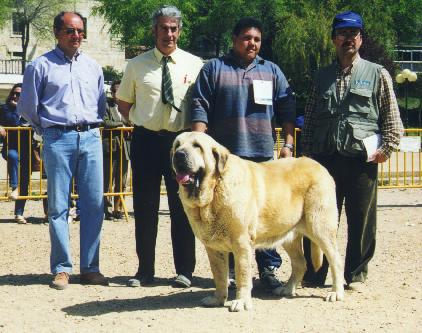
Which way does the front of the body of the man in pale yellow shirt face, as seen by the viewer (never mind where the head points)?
toward the camera

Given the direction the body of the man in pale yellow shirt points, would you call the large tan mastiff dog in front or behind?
in front

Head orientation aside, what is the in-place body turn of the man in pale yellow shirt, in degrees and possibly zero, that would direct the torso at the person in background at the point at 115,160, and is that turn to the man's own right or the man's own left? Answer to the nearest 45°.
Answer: approximately 180°

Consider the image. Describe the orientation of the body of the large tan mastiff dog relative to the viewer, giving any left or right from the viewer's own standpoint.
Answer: facing the viewer and to the left of the viewer

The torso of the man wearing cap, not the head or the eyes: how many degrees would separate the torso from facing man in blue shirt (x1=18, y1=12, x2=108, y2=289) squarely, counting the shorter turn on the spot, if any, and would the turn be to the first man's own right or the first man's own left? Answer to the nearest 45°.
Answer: approximately 90° to the first man's own right

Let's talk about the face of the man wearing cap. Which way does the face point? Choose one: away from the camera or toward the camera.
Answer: toward the camera

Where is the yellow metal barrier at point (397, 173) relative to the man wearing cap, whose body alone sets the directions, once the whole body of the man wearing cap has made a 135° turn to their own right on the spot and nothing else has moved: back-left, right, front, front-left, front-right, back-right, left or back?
front-right

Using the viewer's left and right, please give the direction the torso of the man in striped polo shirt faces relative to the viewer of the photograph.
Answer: facing the viewer

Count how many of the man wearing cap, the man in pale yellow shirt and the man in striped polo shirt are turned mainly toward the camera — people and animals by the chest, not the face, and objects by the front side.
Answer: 3

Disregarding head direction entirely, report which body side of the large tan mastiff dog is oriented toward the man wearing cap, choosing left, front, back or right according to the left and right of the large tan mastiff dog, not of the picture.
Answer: back

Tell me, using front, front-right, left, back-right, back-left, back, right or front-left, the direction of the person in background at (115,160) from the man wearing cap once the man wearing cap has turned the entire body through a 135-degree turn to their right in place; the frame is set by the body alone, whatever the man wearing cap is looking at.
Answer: front

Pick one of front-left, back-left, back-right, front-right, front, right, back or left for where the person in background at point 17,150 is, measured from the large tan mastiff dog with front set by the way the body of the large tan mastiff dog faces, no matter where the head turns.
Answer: right

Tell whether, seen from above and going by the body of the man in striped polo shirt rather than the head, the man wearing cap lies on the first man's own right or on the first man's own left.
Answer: on the first man's own left
